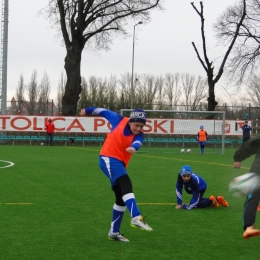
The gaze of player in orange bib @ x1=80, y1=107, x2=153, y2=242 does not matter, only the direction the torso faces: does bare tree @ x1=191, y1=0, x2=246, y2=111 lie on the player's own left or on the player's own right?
on the player's own left

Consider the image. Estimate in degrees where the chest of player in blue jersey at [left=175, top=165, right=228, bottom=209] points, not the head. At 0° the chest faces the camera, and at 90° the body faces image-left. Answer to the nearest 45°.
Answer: approximately 45°

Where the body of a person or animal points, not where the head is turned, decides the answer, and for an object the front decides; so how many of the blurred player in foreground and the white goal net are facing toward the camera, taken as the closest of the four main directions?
1

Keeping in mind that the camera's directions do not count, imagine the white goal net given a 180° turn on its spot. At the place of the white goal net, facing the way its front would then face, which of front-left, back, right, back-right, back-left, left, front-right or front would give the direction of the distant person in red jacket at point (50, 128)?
left

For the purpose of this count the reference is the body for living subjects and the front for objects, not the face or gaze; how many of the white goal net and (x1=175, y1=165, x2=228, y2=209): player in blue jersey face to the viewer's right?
0

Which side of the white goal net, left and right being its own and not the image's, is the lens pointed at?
front

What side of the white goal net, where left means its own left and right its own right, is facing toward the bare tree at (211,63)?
back

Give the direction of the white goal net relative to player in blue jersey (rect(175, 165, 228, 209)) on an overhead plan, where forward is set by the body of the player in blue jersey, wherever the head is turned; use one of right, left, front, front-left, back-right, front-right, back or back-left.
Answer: back-right

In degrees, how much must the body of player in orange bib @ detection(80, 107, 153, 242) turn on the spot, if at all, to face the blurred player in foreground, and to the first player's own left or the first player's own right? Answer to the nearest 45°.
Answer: approximately 45° to the first player's own left

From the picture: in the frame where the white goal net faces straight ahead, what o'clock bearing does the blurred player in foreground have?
The blurred player in foreground is roughly at 12 o'clock from the white goal net.

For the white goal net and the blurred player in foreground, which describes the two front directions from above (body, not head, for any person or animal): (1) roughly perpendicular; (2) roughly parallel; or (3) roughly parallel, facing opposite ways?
roughly perpendicular

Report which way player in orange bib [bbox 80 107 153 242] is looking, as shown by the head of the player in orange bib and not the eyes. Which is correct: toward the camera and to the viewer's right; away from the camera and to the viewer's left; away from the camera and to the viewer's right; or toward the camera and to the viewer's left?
toward the camera and to the viewer's right

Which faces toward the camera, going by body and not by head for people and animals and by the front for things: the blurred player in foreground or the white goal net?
the white goal net

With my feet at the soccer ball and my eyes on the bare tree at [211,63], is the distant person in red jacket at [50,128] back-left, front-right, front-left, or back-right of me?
front-left
